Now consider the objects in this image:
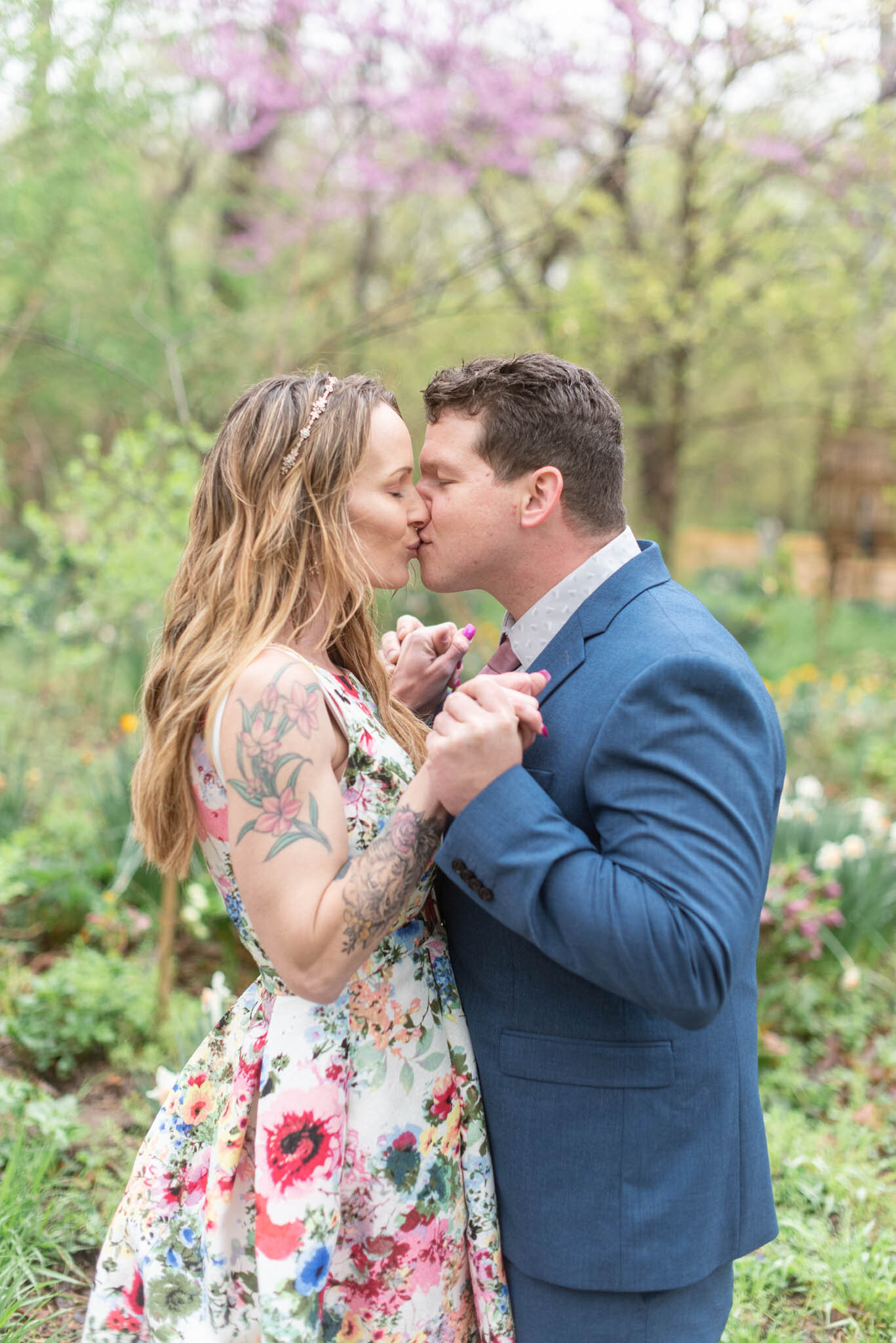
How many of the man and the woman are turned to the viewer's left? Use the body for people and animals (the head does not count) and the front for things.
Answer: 1

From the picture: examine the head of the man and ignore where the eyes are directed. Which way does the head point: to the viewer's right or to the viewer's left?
to the viewer's left

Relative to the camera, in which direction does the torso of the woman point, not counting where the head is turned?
to the viewer's right

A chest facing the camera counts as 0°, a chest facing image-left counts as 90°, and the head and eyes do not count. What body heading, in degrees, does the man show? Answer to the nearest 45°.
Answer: approximately 90°

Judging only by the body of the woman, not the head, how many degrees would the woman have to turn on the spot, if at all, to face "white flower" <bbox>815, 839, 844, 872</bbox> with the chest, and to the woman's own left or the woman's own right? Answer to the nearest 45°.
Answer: approximately 45° to the woman's own left

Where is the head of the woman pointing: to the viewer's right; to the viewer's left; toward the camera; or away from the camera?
to the viewer's right

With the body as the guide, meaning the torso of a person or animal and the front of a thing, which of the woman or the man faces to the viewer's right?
the woman

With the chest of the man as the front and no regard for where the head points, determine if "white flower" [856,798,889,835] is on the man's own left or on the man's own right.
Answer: on the man's own right

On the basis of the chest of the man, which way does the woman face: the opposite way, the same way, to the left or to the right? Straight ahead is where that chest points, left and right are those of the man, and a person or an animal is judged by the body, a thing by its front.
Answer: the opposite way

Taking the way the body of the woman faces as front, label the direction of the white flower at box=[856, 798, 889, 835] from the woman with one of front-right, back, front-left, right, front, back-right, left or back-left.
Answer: front-left
